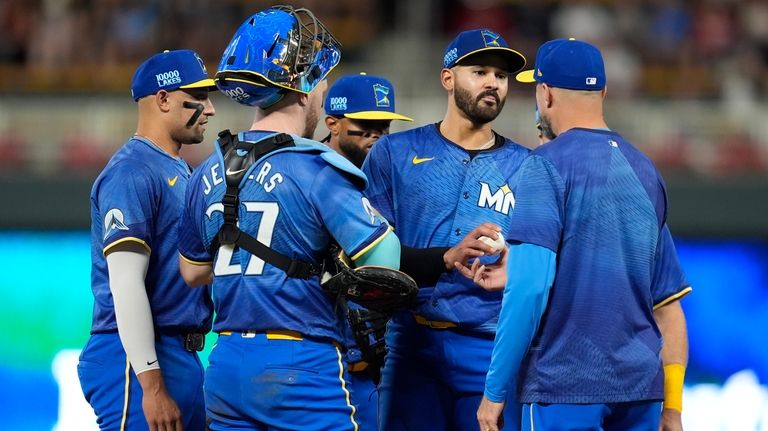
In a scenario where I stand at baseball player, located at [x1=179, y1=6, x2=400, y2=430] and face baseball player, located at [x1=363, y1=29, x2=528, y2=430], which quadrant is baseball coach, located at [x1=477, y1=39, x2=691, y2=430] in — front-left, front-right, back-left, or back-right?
front-right

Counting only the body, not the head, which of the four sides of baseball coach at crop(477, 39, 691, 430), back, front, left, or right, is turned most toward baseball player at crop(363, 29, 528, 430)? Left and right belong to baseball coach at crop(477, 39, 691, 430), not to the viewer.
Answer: front

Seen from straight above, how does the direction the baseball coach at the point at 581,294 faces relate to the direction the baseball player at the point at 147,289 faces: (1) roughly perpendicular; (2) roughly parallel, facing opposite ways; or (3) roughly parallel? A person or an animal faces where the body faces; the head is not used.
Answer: roughly perpendicular

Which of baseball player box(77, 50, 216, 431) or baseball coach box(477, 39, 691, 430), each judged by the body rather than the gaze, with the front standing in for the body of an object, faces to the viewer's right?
baseball player box(77, 50, 216, 431)

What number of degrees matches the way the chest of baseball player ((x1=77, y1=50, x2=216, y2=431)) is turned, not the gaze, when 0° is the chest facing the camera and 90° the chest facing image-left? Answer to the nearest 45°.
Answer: approximately 270°

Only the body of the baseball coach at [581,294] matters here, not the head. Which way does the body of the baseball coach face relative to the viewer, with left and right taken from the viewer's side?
facing away from the viewer and to the left of the viewer

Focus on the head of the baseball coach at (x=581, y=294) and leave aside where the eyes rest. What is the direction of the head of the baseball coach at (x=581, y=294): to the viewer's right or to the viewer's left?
to the viewer's left

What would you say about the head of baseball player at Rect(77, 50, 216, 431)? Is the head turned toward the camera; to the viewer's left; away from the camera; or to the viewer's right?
to the viewer's right

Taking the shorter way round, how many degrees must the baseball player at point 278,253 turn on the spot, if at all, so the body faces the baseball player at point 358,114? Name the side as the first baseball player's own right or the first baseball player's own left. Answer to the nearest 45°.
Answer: approximately 45° to the first baseball player's own left

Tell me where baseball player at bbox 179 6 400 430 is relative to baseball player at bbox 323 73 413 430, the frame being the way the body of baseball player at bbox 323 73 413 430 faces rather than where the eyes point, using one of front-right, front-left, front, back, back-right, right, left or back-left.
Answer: front-right

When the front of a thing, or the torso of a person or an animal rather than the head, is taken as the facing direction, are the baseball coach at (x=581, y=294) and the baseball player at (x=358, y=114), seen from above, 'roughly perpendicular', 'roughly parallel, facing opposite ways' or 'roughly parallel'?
roughly parallel, facing opposite ways

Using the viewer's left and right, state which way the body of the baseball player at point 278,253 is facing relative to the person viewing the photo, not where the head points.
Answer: facing away from the viewer and to the right of the viewer

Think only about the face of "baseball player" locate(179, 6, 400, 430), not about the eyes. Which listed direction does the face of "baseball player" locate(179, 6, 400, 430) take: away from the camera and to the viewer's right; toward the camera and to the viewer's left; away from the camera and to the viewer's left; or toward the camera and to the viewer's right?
away from the camera and to the viewer's right

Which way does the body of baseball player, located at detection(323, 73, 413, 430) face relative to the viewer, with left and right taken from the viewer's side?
facing the viewer and to the right of the viewer

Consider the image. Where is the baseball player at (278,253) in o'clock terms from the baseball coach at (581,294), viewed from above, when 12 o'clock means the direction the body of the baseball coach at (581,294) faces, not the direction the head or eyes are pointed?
the baseball player at (278,253) is roughly at 10 o'clock from the baseball coach at (581,294).

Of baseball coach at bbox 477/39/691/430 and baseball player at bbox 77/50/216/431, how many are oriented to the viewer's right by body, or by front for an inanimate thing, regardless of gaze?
1
